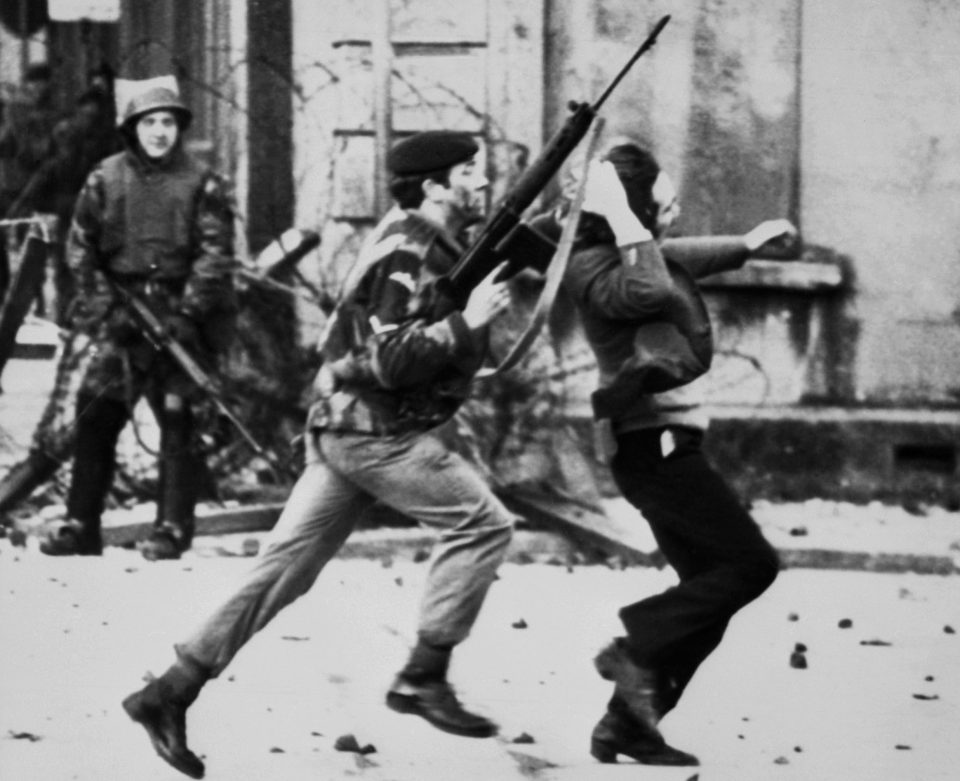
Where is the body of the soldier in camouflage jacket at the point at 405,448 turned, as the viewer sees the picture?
to the viewer's right

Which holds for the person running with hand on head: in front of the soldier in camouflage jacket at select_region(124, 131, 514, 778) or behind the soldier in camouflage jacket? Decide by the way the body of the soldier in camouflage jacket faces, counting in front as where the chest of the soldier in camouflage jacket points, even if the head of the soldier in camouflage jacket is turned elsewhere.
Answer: in front

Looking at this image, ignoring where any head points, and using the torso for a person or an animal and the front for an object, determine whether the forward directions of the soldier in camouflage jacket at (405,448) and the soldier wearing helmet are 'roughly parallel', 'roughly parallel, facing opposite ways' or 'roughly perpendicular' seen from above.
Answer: roughly perpendicular

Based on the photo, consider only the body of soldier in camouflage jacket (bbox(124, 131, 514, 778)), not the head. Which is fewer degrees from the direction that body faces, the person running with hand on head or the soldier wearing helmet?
the person running with hand on head

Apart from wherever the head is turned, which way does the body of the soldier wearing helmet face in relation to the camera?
toward the camera

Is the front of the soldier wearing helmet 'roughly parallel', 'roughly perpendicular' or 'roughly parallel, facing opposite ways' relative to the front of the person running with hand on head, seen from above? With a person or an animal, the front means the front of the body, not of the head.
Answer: roughly perpendicular

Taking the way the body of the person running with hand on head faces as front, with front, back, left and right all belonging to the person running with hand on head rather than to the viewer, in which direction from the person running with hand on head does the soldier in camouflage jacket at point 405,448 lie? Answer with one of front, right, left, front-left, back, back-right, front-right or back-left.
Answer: back

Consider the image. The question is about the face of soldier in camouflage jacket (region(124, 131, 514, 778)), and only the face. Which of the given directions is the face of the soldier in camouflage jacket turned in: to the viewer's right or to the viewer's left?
to the viewer's right

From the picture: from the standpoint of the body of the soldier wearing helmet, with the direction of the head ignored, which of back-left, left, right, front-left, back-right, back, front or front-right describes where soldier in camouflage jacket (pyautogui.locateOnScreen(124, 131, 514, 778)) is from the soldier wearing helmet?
front

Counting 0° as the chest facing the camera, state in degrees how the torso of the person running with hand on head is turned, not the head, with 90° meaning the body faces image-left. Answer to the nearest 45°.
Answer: approximately 270°

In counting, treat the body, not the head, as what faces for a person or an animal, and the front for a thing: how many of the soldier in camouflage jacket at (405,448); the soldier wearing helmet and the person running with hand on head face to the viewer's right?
2
